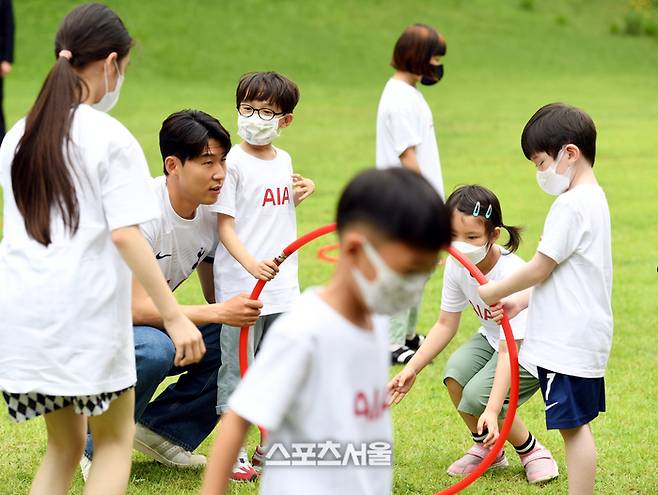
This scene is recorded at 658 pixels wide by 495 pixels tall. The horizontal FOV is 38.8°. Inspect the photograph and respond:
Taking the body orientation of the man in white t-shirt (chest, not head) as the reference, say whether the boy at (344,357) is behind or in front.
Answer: in front

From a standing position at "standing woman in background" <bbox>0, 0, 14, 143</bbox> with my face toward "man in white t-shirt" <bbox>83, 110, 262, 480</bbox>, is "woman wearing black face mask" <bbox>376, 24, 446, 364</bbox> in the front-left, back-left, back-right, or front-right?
front-left

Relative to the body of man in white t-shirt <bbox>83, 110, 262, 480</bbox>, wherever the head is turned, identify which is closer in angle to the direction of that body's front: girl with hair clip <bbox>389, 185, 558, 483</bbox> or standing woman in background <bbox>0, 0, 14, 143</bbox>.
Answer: the girl with hair clip

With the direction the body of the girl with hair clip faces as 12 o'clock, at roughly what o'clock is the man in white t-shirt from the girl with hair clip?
The man in white t-shirt is roughly at 1 o'clock from the girl with hair clip.

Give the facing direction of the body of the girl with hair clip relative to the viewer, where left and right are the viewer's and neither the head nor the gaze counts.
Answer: facing the viewer and to the left of the viewer

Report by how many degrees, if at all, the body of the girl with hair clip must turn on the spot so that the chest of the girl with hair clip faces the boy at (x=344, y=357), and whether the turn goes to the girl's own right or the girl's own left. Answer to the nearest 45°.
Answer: approximately 45° to the girl's own left

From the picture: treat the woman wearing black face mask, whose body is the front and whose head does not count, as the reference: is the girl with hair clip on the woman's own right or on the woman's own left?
on the woman's own right

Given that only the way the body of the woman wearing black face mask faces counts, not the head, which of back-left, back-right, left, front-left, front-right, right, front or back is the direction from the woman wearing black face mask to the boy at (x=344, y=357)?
right

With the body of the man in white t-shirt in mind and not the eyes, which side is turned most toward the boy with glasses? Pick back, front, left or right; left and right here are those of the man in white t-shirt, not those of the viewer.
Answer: left

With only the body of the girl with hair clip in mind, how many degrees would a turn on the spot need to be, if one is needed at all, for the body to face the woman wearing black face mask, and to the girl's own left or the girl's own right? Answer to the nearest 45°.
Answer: approximately 135° to the girl's own right

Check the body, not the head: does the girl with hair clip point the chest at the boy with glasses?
no

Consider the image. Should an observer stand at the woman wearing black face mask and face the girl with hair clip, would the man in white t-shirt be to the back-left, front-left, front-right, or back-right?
front-right

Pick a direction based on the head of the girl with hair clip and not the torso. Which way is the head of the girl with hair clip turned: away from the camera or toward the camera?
toward the camera

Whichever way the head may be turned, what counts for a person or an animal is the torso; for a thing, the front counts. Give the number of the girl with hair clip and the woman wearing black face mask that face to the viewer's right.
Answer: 1
